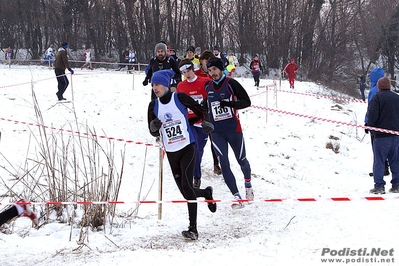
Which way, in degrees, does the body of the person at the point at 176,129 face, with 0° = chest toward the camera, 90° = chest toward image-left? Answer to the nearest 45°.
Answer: approximately 45°

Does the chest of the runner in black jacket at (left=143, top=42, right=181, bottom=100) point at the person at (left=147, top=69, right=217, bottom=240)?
yes

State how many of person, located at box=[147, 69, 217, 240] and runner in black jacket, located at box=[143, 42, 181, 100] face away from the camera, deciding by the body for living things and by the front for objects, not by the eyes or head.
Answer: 0

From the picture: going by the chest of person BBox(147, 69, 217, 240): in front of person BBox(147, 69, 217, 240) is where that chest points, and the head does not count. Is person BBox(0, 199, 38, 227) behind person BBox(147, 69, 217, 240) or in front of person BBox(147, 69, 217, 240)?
in front

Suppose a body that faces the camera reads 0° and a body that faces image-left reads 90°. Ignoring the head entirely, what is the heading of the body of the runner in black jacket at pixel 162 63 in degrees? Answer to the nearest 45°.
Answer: approximately 0°

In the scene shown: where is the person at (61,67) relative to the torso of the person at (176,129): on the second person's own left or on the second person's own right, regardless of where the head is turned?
on the second person's own right

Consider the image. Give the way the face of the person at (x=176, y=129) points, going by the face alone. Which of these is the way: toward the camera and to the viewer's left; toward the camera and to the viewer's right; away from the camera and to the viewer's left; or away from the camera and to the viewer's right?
toward the camera and to the viewer's left
